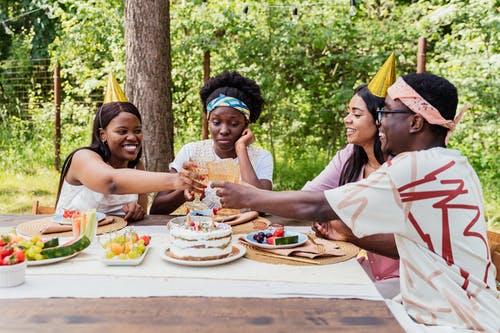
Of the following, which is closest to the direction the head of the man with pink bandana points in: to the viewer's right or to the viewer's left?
to the viewer's left

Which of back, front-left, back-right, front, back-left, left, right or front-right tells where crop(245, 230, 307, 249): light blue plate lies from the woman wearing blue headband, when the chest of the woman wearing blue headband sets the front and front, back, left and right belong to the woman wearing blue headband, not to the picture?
front

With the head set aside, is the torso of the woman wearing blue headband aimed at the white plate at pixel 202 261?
yes

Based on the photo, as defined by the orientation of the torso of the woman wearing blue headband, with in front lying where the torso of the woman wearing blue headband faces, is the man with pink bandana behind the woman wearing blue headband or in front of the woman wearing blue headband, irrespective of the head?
in front

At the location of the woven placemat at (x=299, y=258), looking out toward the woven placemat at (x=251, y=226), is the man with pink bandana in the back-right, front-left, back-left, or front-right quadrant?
back-right

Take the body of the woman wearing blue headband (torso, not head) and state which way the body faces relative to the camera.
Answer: toward the camera

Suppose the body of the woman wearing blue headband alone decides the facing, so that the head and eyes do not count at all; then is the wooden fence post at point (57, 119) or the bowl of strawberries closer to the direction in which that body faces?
the bowl of strawberries

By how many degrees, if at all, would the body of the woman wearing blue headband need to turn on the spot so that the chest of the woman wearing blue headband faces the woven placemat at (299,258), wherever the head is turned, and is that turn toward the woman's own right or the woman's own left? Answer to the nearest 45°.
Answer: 0° — they already face it

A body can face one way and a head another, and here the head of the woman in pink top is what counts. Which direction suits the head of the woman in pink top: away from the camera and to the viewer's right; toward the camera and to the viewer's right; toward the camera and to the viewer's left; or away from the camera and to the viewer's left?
toward the camera and to the viewer's left

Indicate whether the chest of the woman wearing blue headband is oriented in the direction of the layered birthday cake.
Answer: yes

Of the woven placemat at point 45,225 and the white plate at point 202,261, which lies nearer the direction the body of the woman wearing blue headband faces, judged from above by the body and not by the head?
the white plate

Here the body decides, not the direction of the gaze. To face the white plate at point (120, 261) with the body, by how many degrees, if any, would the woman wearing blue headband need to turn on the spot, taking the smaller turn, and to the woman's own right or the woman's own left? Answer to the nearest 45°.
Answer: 0° — they already face it

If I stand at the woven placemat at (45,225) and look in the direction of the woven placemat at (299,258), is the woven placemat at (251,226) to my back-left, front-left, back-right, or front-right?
front-left

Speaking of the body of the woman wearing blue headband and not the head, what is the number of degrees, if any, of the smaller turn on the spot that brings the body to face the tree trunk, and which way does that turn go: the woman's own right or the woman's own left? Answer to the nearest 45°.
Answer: approximately 135° to the woman's own right

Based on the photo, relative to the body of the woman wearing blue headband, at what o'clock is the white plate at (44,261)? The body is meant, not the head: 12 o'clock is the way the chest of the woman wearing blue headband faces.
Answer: The white plate is roughly at 1 o'clock from the woman wearing blue headband.
